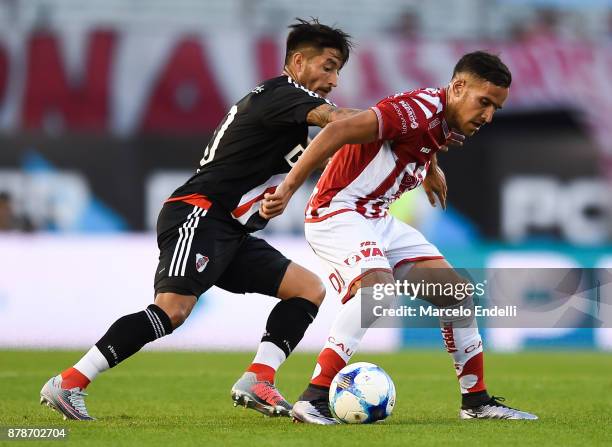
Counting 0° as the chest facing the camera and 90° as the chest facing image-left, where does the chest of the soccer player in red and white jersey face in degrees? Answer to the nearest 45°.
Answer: approximately 315°

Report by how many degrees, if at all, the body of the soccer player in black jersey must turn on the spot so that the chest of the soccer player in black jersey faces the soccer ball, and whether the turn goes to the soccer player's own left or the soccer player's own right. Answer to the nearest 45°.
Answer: approximately 45° to the soccer player's own right

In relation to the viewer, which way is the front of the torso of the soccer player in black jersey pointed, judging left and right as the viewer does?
facing to the right of the viewer

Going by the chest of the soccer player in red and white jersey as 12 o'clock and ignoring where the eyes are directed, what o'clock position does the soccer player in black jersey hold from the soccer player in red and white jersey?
The soccer player in black jersey is roughly at 5 o'clock from the soccer player in red and white jersey.
